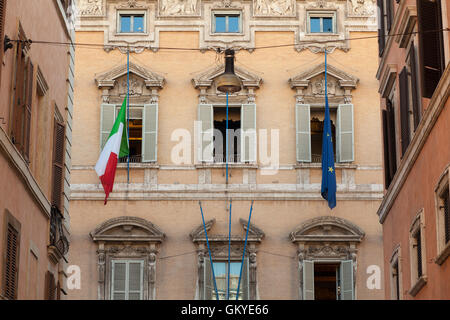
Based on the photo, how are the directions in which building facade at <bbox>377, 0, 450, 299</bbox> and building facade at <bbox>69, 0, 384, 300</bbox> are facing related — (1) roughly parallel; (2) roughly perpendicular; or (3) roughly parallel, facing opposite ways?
roughly perpendicular

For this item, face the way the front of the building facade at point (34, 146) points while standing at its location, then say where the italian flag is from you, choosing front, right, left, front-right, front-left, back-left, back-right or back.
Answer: left

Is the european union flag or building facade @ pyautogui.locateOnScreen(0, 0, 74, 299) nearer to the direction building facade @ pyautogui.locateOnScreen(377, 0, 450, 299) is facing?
the building facade

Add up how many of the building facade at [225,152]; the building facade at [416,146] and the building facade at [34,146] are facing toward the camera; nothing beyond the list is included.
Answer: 1

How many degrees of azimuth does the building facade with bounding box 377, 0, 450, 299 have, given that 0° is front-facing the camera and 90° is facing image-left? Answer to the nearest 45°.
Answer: approximately 90°

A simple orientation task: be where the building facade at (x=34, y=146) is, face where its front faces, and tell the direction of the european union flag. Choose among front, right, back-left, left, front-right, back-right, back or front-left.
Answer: front-left

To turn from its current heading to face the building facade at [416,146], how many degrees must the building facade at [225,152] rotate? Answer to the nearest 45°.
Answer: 0° — it already faces it

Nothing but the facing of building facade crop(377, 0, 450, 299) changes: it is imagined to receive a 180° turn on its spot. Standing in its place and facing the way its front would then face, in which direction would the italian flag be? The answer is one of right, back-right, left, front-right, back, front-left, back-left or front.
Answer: back-left

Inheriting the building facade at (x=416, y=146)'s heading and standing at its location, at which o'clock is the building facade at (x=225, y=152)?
the building facade at (x=225, y=152) is roughly at 2 o'clock from the building facade at (x=416, y=146).

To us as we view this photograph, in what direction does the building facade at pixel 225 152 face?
facing the viewer

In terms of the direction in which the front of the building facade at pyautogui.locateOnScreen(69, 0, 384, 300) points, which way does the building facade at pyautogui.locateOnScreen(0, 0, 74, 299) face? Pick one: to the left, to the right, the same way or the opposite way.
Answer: to the left

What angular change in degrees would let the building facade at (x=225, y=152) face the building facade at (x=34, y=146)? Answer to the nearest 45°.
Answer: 0° — it already faces it

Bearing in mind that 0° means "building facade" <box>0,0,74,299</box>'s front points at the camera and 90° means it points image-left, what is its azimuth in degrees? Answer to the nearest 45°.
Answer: approximately 270°

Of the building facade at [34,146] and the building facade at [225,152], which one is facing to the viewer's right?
the building facade at [34,146]

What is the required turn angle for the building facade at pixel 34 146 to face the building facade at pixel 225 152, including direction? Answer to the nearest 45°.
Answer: approximately 45° to its left
